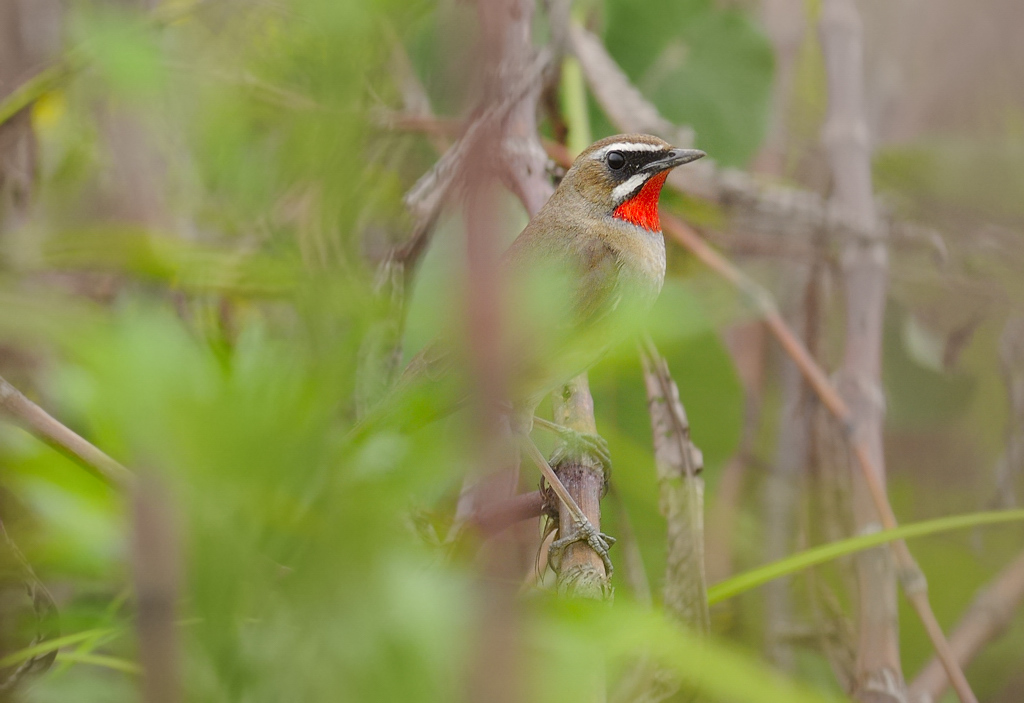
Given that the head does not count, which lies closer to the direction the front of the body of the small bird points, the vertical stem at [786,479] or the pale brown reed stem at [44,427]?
the vertical stem

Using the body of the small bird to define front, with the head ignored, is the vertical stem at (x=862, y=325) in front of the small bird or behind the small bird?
in front

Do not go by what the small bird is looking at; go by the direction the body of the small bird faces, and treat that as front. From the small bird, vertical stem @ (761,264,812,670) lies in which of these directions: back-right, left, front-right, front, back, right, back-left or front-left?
front-left

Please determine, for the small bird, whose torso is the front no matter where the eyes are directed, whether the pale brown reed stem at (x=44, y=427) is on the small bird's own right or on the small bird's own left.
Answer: on the small bird's own right

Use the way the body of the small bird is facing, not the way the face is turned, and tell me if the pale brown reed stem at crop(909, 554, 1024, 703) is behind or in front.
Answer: in front
